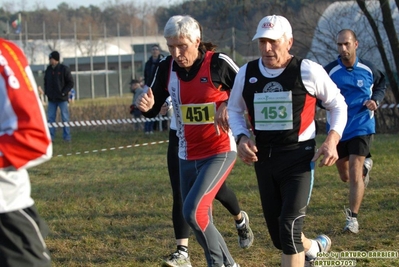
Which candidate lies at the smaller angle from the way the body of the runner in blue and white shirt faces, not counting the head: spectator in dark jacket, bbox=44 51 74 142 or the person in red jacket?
the person in red jacket

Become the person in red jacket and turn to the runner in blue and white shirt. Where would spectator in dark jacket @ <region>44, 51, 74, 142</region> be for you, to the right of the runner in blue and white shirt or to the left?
left

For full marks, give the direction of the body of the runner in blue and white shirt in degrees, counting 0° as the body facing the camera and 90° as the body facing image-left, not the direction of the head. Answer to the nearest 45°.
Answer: approximately 45°

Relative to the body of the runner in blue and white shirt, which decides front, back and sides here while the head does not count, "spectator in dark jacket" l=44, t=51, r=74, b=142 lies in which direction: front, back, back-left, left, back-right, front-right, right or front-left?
right

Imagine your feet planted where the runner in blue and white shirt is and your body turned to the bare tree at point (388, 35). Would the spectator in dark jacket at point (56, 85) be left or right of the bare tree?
left

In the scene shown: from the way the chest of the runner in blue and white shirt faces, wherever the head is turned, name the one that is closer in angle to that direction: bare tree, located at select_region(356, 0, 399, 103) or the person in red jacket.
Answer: the person in red jacket

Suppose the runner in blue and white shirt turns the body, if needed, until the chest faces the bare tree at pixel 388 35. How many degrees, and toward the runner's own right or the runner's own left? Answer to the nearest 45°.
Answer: approximately 135° to the runner's own right
